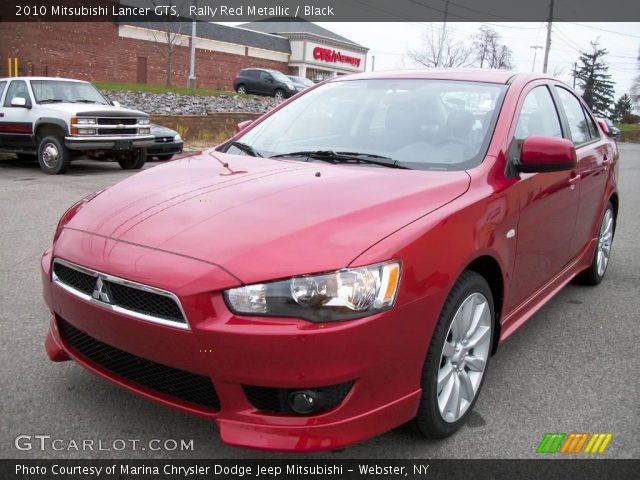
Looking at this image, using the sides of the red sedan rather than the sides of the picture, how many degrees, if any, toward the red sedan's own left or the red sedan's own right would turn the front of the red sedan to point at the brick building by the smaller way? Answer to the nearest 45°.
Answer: approximately 135° to the red sedan's own right

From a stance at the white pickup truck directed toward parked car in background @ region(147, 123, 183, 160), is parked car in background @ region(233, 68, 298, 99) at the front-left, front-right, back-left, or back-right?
front-left

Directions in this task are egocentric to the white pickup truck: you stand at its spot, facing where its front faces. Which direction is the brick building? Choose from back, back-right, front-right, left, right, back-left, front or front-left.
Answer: back-left

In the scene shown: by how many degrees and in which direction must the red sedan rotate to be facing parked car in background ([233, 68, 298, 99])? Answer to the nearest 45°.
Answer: approximately 135° to its right

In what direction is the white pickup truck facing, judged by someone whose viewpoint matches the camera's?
facing the viewer and to the right of the viewer

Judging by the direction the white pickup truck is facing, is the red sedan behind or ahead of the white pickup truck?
ahead

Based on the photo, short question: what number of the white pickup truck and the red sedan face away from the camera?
0

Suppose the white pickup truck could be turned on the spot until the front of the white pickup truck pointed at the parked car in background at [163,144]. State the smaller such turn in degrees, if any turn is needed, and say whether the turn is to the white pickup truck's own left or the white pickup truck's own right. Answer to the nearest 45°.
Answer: approximately 90° to the white pickup truck's own left

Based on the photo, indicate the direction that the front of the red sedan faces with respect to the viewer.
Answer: facing the viewer and to the left of the viewer

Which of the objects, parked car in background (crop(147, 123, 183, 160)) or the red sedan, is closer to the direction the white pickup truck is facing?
the red sedan
